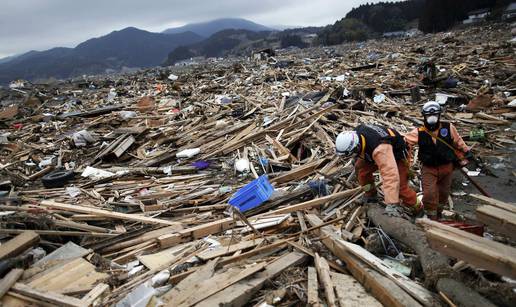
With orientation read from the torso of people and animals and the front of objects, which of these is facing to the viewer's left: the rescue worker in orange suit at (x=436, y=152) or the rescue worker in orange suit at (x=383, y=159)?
the rescue worker in orange suit at (x=383, y=159)

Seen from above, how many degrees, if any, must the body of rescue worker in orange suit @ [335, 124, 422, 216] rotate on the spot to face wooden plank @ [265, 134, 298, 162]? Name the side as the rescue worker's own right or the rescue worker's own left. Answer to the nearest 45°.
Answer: approximately 45° to the rescue worker's own right

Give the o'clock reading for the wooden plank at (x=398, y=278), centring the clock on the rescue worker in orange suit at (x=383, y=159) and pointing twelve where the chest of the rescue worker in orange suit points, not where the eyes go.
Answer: The wooden plank is roughly at 9 o'clock from the rescue worker in orange suit.

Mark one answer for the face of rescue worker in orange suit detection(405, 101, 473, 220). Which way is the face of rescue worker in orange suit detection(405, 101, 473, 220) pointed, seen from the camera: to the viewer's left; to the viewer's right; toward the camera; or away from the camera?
toward the camera

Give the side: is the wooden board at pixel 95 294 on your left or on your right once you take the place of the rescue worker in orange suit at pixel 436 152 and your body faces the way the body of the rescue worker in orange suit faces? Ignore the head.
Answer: on your right

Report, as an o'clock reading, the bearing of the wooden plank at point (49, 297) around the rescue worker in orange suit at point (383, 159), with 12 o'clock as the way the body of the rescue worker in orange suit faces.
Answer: The wooden plank is roughly at 11 o'clock from the rescue worker in orange suit.

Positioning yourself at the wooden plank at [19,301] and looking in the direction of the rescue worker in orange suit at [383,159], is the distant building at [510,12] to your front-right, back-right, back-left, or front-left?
front-left

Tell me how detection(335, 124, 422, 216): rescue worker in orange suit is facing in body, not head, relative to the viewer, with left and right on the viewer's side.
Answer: facing to the left of the viewer

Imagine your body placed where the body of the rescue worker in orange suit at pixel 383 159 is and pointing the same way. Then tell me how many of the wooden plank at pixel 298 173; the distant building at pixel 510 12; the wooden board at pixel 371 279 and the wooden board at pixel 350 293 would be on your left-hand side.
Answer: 2

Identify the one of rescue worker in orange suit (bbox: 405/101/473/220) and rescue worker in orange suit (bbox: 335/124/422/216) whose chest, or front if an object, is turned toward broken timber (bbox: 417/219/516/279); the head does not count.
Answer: rescue worker in orange suit (bbox: 405/101/473/220)

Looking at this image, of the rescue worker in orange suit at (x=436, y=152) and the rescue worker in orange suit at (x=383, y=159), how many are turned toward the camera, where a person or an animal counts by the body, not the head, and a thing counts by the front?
1

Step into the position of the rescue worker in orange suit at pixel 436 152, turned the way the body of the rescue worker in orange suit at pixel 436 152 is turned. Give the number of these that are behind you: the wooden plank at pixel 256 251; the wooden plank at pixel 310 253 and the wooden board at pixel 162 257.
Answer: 0

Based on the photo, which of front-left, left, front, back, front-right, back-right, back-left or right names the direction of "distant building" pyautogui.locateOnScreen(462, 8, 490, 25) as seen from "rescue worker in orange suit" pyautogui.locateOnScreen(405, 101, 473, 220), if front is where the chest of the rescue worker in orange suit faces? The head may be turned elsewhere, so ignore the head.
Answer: back

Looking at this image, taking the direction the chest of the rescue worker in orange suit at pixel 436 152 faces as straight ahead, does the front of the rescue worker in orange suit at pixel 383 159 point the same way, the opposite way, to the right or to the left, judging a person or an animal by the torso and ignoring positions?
to the right

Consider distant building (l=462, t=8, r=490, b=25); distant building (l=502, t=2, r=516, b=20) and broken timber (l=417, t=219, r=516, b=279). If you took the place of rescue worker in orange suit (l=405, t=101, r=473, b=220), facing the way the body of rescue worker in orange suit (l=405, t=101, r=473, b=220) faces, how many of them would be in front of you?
1

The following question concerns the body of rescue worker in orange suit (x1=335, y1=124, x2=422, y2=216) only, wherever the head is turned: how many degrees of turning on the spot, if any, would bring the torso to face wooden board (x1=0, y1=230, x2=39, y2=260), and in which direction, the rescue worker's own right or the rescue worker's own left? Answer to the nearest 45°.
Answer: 0° — they already face it

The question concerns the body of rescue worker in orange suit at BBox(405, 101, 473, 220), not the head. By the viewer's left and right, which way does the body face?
facing the viewer

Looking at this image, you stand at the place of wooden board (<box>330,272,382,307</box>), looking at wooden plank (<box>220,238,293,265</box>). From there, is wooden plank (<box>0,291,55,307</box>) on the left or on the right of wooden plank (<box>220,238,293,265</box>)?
left
